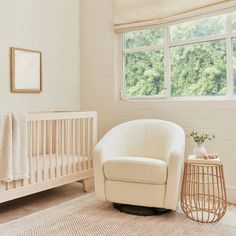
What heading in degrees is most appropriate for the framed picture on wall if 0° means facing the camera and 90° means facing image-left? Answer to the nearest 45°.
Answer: approximately 315°

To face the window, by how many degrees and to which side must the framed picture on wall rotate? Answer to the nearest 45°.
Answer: approximately 45° to its left

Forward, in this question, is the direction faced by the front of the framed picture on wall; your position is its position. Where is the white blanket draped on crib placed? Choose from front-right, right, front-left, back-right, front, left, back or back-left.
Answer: front-right

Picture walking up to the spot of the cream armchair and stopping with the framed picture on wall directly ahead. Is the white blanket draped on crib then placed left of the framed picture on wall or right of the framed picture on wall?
left

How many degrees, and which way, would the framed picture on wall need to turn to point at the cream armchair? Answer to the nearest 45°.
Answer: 0° — it already faces it

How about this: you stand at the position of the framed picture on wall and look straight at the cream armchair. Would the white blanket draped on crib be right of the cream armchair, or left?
right
